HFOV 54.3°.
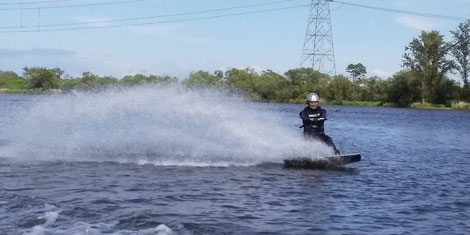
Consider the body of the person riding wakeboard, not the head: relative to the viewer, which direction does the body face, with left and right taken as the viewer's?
facing the viewer

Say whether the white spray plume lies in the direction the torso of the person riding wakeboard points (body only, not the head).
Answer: no
